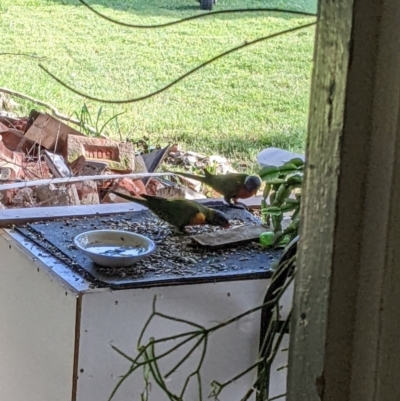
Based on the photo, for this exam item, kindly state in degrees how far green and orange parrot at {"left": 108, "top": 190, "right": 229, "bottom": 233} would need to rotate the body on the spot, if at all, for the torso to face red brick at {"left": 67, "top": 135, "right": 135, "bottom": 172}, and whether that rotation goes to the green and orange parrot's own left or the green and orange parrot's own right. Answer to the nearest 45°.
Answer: approximately 90° to the green and orange parrot's own left

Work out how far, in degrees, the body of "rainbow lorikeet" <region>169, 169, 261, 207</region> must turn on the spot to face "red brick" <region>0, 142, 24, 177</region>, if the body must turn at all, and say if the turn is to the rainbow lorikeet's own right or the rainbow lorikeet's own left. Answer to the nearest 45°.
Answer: approximately 135° to the rainbow lorikeet's own left

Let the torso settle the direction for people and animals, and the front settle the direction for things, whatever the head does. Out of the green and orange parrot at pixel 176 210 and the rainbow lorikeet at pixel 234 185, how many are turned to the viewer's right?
2

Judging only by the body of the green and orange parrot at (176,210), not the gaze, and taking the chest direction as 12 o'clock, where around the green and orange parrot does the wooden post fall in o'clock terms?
The wooden post is roughly at 3 o'clock from the green and orange parrot.

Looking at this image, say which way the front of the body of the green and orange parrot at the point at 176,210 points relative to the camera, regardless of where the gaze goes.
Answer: to the viewer's right

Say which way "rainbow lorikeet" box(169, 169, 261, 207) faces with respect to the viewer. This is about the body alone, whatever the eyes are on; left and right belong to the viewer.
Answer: facing to the right of the viewer
